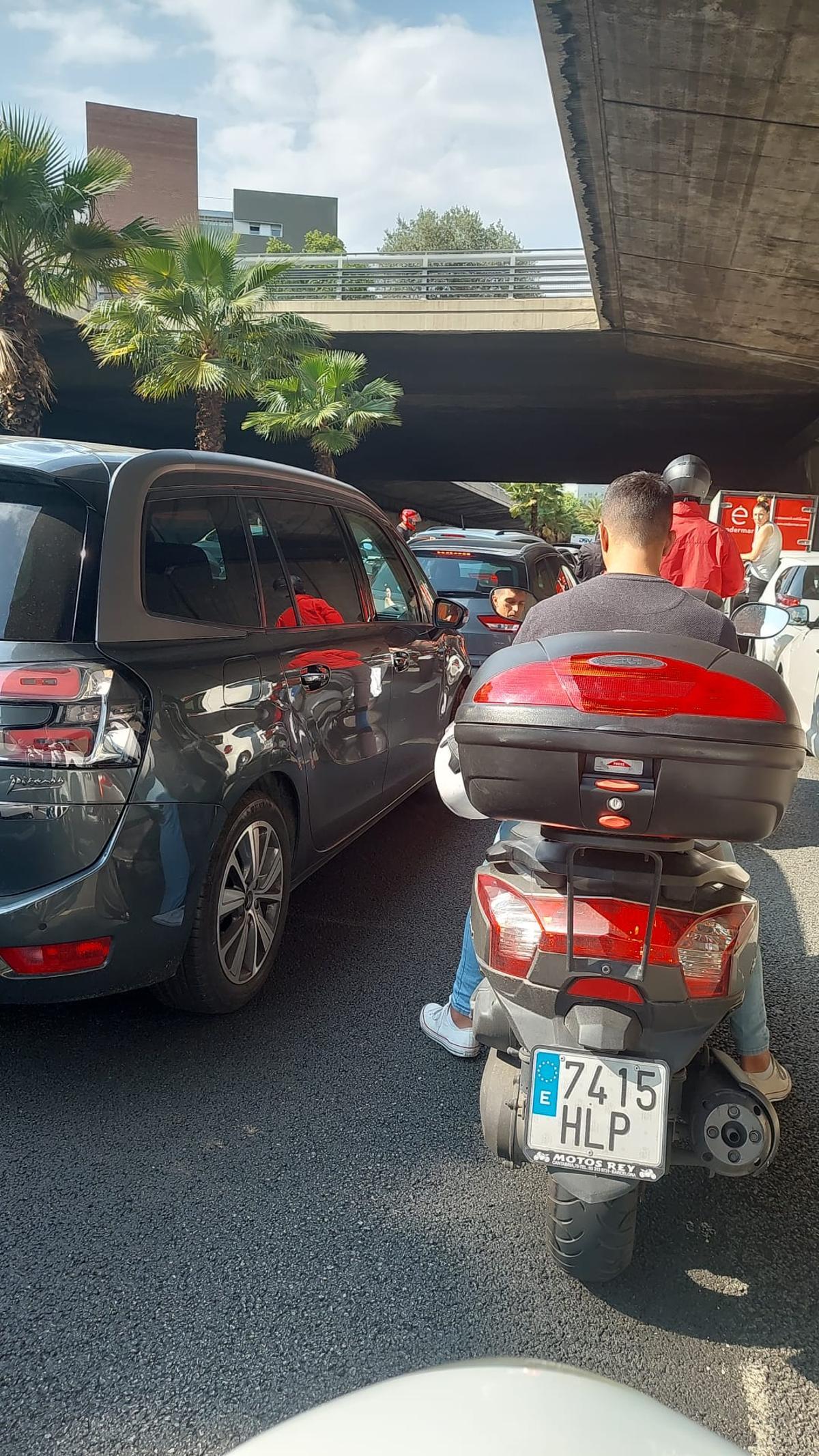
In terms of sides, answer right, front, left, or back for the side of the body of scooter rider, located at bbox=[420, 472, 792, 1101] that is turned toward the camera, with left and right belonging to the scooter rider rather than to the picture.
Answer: back

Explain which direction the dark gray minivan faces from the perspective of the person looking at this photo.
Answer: facing away from the viewer and to the right of the viewer

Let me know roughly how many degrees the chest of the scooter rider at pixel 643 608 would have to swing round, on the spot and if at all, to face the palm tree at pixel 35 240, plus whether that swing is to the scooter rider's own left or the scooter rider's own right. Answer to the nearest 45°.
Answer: approximately 45° to the scooter rider's own left

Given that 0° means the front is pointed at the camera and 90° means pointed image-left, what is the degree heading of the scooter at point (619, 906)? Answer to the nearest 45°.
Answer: approximately 180°

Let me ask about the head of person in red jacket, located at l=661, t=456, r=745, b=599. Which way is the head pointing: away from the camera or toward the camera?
away from the camera

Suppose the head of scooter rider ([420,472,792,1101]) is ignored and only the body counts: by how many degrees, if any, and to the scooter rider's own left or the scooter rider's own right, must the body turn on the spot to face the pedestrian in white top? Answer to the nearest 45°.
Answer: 0° — they already face them

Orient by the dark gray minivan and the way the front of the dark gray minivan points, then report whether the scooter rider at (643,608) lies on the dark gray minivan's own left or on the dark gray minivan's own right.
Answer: on the dark gray minivan's own right

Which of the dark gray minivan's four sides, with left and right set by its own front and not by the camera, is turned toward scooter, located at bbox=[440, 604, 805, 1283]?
right

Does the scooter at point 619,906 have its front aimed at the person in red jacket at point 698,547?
yes

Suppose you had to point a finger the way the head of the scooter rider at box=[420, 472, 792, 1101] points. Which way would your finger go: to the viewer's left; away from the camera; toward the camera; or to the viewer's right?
away from the camera
